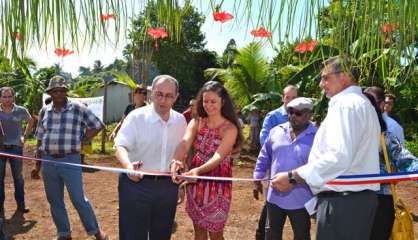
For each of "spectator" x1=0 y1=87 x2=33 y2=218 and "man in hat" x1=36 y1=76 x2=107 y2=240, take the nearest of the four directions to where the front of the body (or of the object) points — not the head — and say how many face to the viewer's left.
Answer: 0

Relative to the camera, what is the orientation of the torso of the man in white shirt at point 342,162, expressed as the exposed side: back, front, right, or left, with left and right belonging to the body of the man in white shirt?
left

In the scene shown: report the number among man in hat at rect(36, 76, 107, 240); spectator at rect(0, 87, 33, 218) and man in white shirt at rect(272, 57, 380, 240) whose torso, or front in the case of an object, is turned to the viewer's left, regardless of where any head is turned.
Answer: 1

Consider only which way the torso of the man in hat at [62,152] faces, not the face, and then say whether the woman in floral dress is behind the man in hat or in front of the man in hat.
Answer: in front

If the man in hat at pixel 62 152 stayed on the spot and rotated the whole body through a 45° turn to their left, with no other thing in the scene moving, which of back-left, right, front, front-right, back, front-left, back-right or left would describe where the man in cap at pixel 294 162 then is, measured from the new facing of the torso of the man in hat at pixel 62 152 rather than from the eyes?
front

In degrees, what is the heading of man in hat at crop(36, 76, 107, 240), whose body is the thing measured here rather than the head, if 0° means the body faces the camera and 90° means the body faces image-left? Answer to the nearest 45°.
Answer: approximately 0°

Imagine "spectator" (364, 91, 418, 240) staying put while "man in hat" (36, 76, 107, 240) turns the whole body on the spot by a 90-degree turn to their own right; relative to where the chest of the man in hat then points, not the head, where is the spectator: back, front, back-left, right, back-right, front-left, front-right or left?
back-left

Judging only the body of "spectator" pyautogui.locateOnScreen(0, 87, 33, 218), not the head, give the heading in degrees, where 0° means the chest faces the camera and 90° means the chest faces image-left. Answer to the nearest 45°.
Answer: approximately 0°

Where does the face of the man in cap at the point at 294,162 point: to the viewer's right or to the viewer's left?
to the viewer's left
